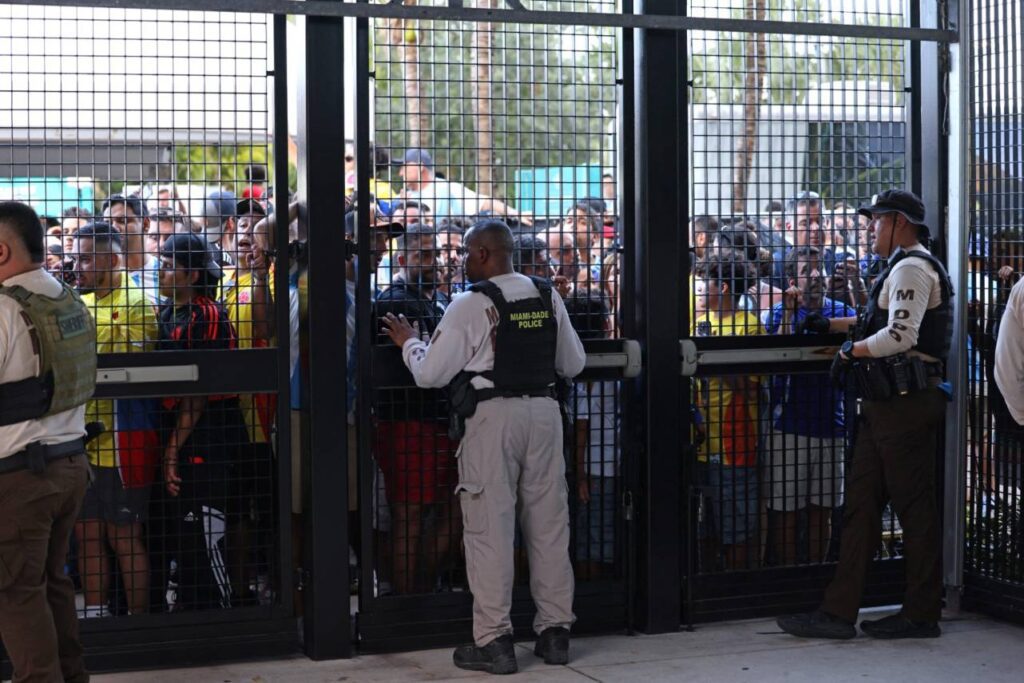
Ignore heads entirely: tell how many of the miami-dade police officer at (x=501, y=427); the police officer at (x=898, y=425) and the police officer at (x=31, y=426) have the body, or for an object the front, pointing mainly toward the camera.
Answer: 0

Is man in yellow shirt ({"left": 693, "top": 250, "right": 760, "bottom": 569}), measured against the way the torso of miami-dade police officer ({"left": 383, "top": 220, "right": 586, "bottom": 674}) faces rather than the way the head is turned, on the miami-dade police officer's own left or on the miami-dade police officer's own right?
on the miami-dade police officer's own right

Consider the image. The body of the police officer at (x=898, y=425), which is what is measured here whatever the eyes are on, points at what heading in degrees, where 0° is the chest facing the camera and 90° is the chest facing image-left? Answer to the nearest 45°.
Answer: approximately 90°

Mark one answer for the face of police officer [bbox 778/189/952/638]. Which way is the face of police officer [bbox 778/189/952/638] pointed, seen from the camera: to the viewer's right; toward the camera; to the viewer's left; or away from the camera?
to the viewer's left

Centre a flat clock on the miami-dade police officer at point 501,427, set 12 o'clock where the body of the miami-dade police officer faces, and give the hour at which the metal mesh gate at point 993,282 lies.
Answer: The metal mesh gate is roughly at 4 o'clock from the miami-dade police officer.

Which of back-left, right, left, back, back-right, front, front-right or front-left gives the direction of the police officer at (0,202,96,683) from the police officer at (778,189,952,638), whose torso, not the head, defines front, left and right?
front-left

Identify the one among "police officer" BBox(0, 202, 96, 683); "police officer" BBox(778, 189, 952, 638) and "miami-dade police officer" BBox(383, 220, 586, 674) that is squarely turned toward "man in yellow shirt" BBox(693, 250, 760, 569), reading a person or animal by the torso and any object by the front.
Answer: "police officer" BBox(778, 189, 952, 638)

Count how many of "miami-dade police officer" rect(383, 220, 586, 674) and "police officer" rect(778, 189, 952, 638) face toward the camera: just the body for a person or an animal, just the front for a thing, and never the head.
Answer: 0

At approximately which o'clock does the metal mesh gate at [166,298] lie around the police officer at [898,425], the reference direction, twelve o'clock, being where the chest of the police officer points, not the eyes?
The metal mesh gate is roughly at 11 o'clock from the police officer.

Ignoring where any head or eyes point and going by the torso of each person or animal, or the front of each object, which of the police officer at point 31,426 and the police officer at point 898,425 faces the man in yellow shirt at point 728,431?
the police officer at point 898,425

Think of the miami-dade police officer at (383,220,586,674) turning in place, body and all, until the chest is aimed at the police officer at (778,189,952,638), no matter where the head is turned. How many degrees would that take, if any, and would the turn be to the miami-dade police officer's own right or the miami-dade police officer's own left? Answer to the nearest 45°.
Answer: approximately 135° to the miami-dade police officer's own right

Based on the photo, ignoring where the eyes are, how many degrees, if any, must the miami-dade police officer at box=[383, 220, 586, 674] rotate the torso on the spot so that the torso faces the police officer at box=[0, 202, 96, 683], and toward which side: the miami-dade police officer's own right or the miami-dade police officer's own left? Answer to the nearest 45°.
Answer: approximately 90° to the miami-dade police officer's own left

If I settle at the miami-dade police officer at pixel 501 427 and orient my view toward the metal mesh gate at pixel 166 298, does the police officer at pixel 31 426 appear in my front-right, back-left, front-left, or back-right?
front-left

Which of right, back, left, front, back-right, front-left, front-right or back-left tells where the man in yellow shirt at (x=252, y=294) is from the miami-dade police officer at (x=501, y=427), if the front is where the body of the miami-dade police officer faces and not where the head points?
front-left
